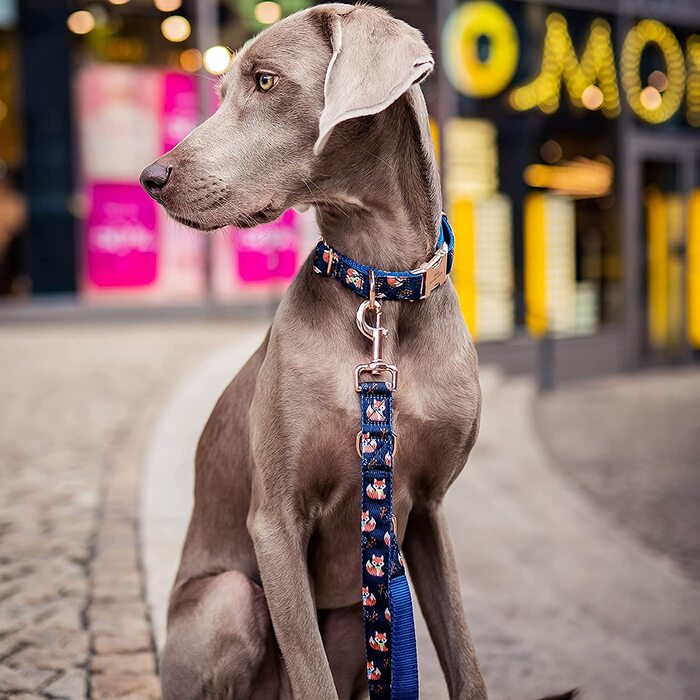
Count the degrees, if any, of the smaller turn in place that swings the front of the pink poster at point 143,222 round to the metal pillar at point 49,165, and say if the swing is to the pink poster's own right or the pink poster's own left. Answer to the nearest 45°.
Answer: approximately 90° to the pink poster's own right

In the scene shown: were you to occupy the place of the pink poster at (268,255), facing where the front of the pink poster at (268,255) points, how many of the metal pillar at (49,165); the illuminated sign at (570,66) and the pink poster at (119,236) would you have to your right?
2

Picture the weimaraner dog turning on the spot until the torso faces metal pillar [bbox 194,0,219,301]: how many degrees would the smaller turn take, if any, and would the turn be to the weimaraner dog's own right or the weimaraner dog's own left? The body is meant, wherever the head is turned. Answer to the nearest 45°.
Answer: approximately 135° to the weimaraner dog's own left

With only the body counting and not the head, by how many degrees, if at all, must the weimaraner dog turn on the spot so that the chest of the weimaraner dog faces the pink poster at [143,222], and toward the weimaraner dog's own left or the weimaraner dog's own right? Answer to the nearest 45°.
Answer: approximately 135° to the weimaraner dog's own left

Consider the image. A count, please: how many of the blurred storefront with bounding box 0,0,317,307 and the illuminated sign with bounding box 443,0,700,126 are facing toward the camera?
2
